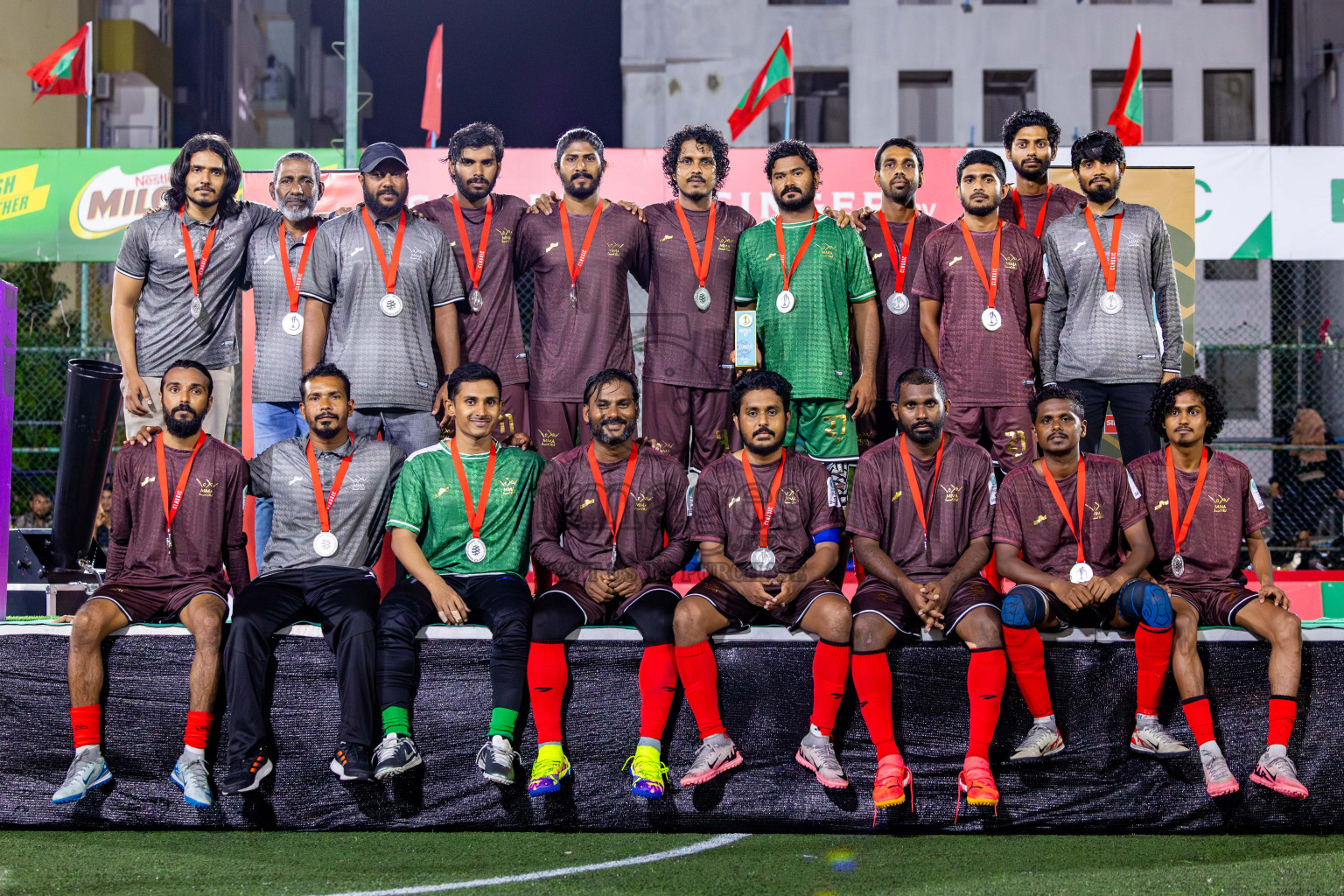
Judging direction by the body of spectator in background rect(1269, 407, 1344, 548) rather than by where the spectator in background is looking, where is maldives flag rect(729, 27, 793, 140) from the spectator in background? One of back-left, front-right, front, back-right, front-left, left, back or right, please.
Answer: right

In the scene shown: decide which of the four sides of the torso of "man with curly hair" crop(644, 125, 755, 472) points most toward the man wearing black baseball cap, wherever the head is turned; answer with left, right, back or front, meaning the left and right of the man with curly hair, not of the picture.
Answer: right

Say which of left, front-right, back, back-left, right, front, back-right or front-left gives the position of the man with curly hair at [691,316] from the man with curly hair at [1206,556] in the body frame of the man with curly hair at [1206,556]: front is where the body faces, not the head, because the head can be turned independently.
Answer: right

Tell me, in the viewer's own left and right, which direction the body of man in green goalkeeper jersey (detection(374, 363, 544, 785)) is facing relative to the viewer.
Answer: facing the viewer

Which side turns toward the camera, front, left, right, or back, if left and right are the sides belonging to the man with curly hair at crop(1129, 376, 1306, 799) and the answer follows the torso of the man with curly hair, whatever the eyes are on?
front

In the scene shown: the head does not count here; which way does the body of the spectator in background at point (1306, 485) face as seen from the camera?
toward the camera

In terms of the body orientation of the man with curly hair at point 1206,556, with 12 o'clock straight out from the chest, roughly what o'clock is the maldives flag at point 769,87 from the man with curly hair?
The maldives flag is roughly at 5 o'clock from the man with curly hair.
